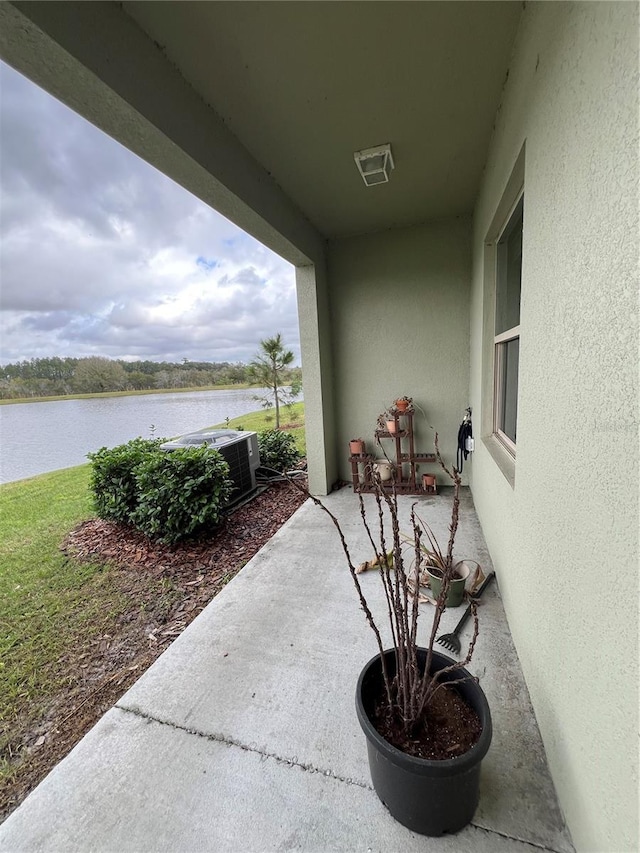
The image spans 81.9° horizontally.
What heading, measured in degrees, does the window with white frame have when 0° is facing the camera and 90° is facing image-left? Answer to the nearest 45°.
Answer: approximately 90°

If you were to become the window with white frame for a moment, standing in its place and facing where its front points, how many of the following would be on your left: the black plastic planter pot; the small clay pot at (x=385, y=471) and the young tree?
1

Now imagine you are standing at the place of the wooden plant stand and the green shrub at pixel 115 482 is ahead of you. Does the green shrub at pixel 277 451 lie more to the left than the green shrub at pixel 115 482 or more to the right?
right

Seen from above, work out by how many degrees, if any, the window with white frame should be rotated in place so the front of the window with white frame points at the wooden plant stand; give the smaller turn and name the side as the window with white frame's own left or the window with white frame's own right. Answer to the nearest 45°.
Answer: approximately 45° to the window with white frame's own right

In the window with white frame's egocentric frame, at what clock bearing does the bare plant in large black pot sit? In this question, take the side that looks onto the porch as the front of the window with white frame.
The bare plant in large black pot is roughly at 9 o'clock from the window with white frame.

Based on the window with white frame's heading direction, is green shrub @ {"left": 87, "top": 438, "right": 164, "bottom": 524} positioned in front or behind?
in front

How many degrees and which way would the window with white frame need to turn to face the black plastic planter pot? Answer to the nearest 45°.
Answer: approximately 90° to its left

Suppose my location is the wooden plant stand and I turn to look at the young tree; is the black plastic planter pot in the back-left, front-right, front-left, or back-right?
back-left

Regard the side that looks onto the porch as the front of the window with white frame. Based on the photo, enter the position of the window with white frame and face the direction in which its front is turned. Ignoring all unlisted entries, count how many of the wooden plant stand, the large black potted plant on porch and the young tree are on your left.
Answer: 1

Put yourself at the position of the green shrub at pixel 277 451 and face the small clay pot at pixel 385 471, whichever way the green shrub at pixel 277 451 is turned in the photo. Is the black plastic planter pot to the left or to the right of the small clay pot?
right

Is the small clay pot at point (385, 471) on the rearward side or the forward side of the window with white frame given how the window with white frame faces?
on the forward side
